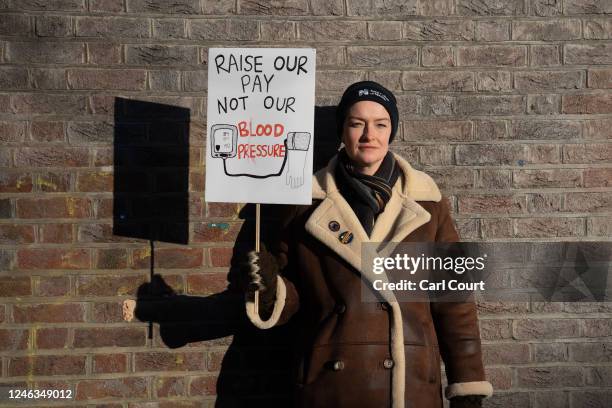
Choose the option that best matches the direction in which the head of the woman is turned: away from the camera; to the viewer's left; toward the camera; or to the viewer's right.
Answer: toward the camera

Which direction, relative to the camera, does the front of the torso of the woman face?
toward the camera
